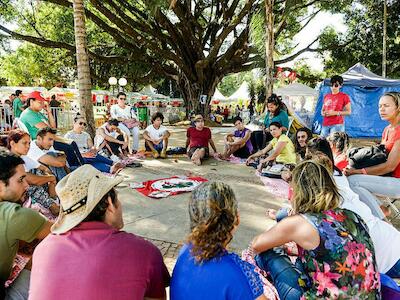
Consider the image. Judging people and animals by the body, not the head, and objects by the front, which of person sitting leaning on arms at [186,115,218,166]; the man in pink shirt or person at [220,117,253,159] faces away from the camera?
the man in pink shirt

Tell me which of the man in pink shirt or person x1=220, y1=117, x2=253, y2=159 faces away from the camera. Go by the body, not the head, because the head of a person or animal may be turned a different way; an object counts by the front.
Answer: the man in pink shirt

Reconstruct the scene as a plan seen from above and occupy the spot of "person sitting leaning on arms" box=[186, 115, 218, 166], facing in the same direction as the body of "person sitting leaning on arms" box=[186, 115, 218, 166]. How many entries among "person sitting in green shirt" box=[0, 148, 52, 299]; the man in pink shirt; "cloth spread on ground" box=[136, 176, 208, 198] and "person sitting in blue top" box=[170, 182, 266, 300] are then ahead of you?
4

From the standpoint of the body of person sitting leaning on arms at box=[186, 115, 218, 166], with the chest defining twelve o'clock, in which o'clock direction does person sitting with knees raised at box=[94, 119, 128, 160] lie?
person sitting with knees raised at box=[94, 119, 128, 160] is roughly at 3 o'clock from person sitting leaning on arms at box=[186, 115, 218, 166].

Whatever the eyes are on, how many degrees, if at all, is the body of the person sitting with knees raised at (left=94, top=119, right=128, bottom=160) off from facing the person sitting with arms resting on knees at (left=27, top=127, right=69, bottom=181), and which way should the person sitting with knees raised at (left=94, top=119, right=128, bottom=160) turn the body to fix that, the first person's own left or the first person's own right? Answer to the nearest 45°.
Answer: approximately 45° to the first person's own right

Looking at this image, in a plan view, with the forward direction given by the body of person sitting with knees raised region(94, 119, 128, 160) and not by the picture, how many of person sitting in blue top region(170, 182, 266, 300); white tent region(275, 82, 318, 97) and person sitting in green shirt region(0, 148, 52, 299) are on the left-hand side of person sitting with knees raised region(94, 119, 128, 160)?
1

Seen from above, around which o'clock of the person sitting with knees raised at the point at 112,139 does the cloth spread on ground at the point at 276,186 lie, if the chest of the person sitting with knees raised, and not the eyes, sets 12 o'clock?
The cloth spread on ground is roughly at 12 o'clock from the person sitting with knees raised.

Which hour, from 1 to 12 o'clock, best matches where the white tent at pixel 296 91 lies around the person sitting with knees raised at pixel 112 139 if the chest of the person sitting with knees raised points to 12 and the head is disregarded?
The white tent is roughly at 9 o'clock from the person sitting with knees raised.

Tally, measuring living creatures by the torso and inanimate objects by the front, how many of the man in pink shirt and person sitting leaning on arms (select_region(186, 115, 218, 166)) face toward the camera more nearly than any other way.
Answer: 1

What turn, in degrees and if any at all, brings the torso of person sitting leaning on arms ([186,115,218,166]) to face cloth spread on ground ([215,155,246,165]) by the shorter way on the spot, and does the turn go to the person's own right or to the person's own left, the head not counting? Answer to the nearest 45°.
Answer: approximately 90° to the person's own left

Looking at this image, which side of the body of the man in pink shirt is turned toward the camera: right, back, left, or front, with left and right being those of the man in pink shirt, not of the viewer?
back

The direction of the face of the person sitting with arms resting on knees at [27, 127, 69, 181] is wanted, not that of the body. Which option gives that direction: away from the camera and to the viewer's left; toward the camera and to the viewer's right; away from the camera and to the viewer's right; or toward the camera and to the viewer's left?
toward the camera and to the viewer's right
